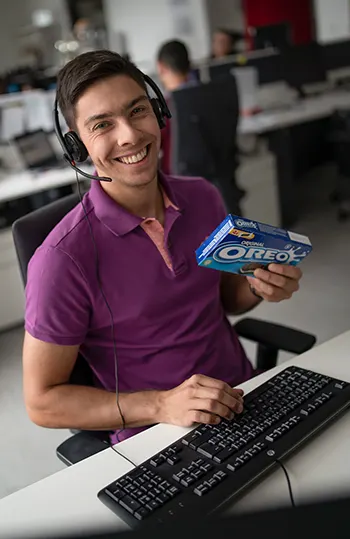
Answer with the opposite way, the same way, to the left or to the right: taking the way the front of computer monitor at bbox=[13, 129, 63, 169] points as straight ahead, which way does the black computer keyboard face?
the opposite way

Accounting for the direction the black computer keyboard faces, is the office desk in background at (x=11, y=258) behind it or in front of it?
in front

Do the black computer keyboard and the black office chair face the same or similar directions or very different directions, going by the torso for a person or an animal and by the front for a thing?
very different directions

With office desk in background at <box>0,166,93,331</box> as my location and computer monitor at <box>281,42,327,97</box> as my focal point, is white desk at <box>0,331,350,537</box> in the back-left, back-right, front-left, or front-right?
back-right

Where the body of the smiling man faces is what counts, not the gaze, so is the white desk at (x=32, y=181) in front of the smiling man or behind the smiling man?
behind

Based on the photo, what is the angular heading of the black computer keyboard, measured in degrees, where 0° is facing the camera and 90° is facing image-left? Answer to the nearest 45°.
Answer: approximately 135°

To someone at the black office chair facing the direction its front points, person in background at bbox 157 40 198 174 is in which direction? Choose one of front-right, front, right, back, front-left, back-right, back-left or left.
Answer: back-left

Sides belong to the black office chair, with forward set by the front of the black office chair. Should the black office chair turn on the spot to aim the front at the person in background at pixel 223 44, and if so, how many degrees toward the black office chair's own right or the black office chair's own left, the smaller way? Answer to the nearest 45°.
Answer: approximately 135° to the black office chair's own left

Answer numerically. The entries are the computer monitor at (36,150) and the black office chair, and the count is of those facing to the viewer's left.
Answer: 0

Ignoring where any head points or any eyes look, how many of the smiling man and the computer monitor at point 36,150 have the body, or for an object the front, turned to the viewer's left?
0

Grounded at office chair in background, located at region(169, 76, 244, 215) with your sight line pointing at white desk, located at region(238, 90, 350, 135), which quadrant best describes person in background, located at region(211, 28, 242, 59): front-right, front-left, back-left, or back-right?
front-left

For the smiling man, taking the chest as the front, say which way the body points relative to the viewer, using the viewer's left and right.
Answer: facing the viewer and to the right of the viewer

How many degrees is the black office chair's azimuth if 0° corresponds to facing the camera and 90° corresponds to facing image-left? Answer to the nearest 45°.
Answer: approximately 315°
